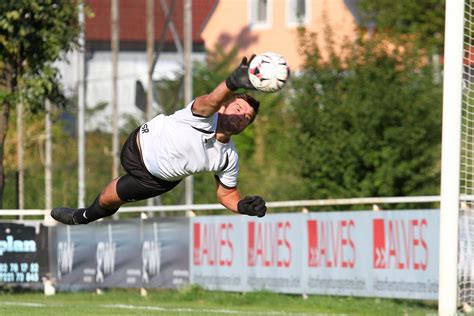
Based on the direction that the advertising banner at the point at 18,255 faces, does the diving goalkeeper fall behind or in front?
in front

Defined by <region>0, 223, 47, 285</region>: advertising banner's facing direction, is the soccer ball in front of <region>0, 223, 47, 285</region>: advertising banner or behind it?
in front

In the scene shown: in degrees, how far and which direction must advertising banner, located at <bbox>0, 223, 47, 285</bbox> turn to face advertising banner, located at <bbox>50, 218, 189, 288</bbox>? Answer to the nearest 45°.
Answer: approximately 90° to its left

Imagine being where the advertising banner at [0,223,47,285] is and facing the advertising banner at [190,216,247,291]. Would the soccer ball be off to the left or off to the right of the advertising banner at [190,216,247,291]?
right

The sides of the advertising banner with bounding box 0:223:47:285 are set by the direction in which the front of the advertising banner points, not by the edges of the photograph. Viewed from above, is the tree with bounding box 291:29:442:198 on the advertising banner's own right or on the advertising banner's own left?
on the advertising banner's own left

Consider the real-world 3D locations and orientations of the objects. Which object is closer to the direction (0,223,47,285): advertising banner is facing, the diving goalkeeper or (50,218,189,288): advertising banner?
the diving goalkeeper

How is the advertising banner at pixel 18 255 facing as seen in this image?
toward the camera

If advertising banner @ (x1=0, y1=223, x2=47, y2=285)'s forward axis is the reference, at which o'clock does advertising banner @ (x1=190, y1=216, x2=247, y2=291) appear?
advertising banner @ (x1=190, y1=216, x2=247, y2=291) is roughly at 10 o'clock from advertising banner @ (x1=0, y1=223, x2=47, y2=285).

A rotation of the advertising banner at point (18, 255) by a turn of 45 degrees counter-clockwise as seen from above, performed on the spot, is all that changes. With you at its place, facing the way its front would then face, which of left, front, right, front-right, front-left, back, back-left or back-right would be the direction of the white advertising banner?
front
